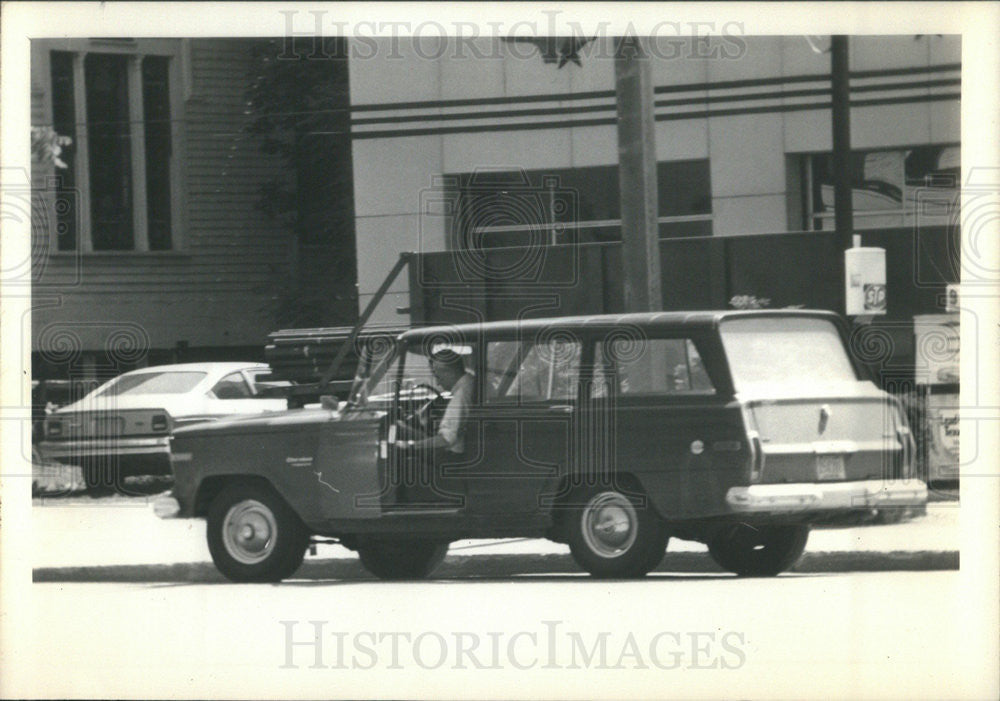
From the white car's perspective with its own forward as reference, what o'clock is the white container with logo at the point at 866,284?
The white container with logo is roughly at 2 o'clock from the white car.

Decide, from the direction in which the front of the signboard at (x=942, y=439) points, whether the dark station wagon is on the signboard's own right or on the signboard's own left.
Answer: on the signboard's own right

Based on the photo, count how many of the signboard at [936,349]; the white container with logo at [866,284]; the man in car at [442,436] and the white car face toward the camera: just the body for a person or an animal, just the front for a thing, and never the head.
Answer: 2

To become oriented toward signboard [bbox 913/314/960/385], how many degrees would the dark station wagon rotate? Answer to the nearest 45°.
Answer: approximately 135° to its right

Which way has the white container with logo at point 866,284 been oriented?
toward the camera

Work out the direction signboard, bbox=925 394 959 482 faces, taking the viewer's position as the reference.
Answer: facing the viewer

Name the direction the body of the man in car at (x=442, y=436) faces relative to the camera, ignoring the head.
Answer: to the viewer's left

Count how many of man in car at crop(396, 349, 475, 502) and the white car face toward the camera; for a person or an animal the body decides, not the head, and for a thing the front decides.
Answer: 0

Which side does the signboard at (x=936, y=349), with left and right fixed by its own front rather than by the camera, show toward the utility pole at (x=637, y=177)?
right

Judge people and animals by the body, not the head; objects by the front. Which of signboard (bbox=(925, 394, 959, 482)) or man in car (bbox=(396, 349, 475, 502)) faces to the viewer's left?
the man in car

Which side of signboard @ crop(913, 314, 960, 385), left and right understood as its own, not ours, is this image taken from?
front

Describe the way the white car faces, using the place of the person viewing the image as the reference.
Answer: facing away from the viewer and to the right of the viewer

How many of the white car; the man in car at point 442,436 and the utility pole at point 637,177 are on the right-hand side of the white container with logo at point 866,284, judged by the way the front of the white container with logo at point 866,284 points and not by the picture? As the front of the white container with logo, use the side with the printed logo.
3
